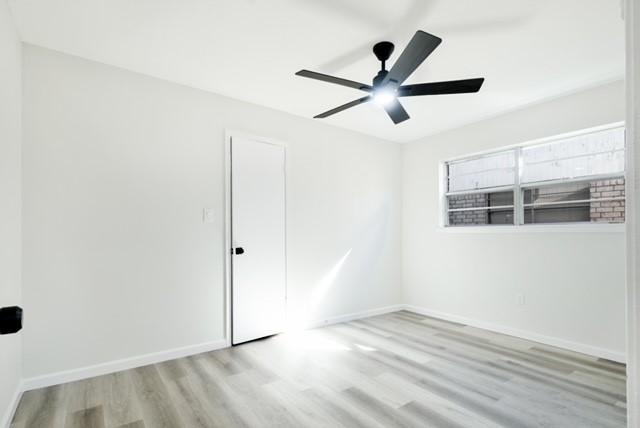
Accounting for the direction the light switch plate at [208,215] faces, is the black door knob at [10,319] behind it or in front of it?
in front

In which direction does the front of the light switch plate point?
toward the camera

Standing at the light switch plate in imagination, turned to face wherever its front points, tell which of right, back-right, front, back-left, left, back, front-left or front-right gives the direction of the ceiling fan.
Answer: front-left

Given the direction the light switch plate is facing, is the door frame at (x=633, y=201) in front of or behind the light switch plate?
in front

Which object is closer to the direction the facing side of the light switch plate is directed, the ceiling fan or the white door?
the ceiling fan

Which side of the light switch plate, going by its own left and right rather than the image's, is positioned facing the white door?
left
